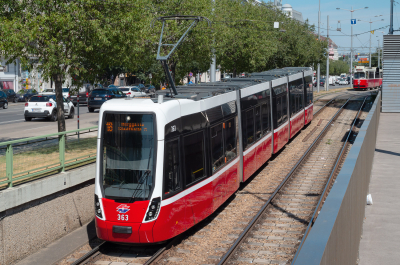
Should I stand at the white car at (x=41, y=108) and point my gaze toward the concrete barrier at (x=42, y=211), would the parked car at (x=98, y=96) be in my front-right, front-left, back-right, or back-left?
back-left

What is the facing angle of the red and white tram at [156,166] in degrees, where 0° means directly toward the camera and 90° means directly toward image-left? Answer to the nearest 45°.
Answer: approximately 45°

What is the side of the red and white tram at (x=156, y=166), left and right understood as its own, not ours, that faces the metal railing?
right

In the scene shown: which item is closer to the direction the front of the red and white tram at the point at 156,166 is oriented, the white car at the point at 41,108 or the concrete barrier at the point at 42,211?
the concrete barrier

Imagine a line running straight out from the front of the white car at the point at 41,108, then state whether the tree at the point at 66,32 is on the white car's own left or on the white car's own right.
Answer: on the white car's own right

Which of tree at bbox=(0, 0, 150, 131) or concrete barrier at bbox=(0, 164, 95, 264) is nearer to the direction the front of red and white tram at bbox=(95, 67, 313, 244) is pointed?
the concrete barrier

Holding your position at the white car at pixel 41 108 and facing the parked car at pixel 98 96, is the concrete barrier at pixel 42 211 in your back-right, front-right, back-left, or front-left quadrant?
back-right

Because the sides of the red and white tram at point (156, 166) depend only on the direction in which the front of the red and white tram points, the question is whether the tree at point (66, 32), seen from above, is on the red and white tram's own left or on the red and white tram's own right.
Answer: on the red and white tram's own right
